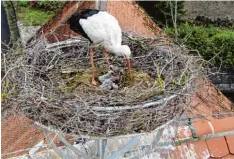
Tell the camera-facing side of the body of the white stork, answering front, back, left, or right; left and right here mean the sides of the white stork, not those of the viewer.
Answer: right
